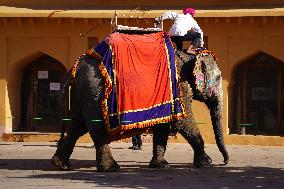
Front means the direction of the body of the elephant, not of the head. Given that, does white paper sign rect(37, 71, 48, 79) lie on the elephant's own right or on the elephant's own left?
on the elephant's own left

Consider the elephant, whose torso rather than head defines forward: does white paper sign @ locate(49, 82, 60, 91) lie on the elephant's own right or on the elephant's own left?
on the elephant's own left

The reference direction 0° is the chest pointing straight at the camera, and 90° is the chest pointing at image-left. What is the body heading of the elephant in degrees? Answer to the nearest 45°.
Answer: approximately 270°
